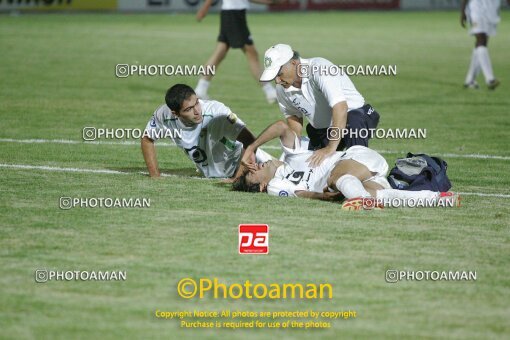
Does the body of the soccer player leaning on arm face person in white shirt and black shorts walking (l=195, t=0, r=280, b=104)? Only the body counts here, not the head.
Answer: no

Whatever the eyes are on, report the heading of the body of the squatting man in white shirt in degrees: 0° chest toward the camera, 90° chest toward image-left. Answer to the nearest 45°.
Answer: approximately 45°

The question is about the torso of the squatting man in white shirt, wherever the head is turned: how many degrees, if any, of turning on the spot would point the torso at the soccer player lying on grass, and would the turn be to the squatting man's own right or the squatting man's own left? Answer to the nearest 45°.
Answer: approximately 45° to the squatting man's own left

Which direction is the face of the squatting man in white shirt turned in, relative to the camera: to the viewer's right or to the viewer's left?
to the viewer's left

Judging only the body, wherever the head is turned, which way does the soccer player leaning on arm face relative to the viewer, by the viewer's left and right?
facing the viewer

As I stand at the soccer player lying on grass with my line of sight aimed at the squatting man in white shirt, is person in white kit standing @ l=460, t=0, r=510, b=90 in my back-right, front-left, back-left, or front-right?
front-right

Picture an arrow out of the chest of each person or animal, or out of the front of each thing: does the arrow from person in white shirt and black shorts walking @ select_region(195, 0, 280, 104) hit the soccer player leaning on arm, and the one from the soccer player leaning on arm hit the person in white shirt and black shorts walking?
no

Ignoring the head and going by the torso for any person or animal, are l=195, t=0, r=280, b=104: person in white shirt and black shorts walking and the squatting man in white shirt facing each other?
no

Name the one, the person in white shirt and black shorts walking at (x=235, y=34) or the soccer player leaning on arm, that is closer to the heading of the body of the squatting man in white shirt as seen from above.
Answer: the soccer player leaning on arm

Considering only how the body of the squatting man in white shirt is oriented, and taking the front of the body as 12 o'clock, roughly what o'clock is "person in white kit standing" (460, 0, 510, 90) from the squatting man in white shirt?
The person in white kit standing is roughly at 5 o'clock from the squatting man in white shirt.

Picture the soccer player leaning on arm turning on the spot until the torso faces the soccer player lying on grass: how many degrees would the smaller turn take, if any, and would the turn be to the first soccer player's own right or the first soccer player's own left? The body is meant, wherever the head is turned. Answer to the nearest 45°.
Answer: approximately 45° to the first soccer player's own left
